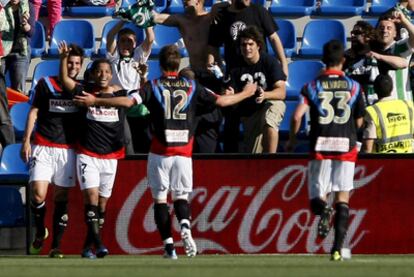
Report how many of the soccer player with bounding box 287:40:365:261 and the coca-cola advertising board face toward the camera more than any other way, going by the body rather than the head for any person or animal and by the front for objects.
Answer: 1

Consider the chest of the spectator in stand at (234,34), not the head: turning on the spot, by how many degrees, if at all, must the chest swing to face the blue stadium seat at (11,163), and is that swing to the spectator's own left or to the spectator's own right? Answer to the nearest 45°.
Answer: approximately 90° to the spectator's own right

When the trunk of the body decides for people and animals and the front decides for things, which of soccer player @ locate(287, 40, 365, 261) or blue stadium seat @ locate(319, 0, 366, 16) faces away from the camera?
the soccer player

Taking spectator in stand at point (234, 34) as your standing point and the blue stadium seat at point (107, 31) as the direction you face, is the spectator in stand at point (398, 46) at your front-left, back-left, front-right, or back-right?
back-right

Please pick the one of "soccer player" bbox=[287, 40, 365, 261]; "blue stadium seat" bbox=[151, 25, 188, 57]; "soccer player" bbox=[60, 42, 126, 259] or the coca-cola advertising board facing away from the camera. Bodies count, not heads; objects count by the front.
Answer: "soccer player" bbox=[287, 40, 365, 261]

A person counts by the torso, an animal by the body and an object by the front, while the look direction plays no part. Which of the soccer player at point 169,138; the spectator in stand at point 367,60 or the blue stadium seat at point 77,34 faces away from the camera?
the soccer player

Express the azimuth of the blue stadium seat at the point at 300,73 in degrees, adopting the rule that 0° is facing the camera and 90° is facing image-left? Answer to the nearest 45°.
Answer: approximately 0°

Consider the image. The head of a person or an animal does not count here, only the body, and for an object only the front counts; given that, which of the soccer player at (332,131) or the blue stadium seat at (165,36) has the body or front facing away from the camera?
the soccer player

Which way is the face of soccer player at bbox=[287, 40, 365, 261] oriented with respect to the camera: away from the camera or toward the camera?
away from the camera
